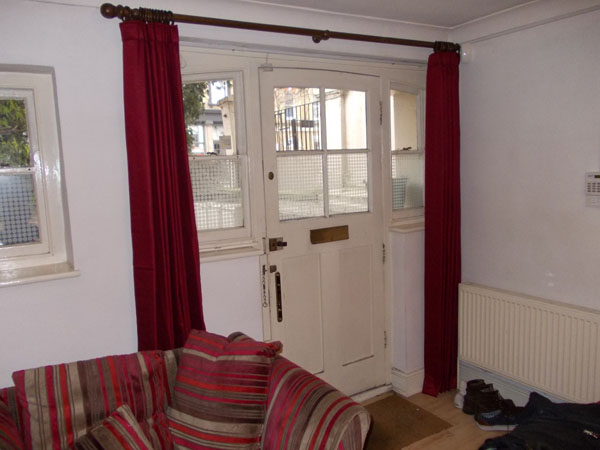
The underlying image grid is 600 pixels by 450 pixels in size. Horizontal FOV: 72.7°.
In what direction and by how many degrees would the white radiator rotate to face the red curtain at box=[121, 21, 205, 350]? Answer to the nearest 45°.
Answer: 0° — it already faces it

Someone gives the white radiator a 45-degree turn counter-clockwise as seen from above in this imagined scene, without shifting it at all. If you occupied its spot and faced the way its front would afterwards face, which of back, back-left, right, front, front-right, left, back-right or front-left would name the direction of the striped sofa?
front-right

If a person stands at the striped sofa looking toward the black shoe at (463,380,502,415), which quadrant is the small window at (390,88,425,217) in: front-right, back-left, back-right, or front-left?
front-left

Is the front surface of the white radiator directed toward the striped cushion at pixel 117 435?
yes

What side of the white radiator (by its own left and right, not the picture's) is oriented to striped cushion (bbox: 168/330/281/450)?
front

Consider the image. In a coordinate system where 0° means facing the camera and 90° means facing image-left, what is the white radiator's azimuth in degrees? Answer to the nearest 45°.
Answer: approximately 45°

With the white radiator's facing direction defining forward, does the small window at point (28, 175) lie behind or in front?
in front

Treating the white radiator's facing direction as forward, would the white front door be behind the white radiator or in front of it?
in front
